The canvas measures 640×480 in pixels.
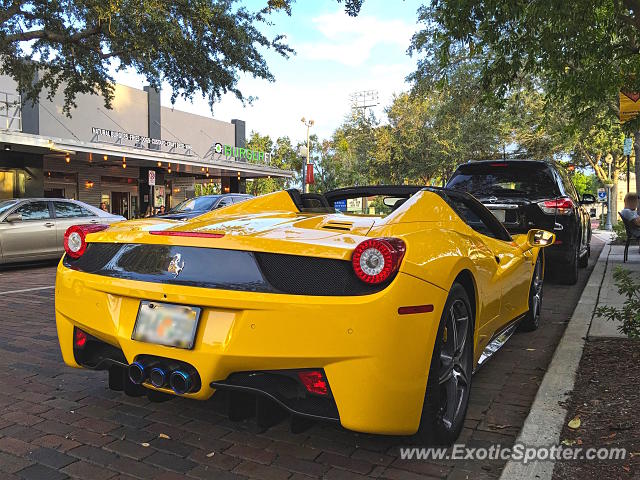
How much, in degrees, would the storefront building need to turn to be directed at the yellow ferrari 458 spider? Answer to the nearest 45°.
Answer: approximately 45° to its right

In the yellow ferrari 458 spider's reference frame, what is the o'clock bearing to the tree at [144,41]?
The tree is roughly at 10 o'clock from the yellow ferrari 458 spider.

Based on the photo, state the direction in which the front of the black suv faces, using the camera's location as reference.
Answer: facing away from the viewer

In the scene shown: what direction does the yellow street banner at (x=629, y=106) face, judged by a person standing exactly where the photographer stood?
facing the viewer

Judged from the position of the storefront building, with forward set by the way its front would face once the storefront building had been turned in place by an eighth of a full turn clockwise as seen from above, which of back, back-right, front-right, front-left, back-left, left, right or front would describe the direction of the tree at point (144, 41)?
front

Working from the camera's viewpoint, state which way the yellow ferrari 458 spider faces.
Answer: facing away from the viewer and to the right of the viewer

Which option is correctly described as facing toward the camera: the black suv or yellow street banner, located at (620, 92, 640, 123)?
the yellow street banner

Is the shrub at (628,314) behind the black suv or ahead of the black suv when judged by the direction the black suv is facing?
behind

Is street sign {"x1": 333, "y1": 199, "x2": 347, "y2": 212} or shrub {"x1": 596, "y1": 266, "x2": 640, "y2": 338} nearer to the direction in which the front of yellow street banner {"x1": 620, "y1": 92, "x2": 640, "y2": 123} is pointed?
the shrub

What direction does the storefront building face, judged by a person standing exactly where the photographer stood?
facing the viewer and to the right of the viewer

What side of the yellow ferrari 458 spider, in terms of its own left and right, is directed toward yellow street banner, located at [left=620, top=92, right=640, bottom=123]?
front

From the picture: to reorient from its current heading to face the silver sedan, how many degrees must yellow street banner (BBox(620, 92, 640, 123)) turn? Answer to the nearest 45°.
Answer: approximately 90° to its right
